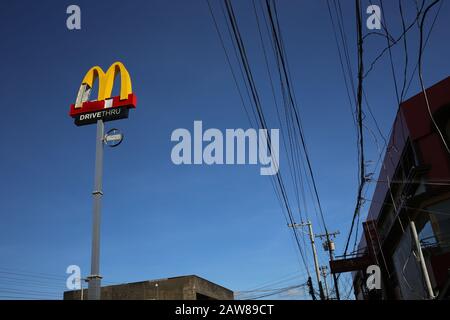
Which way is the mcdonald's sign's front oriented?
toward the camera

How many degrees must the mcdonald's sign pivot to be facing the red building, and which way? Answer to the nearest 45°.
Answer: approximately 90° to its left
